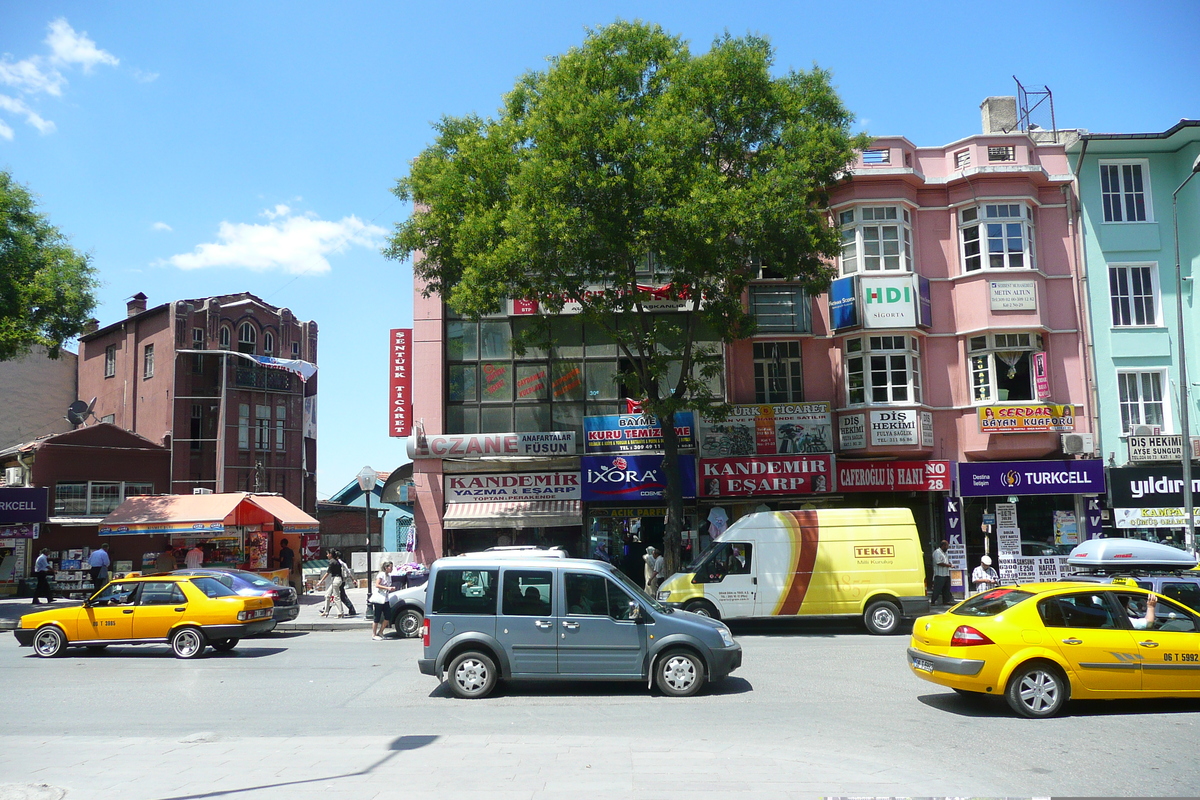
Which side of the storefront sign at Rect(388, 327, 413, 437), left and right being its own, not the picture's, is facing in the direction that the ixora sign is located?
left

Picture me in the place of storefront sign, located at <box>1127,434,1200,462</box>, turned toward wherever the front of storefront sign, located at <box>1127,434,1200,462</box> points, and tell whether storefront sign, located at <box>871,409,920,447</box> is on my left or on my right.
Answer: on my right

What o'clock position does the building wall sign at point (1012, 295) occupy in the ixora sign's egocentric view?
The building wall sign is roughly at 9 o'clock from the ixora sign.

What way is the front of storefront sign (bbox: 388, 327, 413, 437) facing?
toward the camera

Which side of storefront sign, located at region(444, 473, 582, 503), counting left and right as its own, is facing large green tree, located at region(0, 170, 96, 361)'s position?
right

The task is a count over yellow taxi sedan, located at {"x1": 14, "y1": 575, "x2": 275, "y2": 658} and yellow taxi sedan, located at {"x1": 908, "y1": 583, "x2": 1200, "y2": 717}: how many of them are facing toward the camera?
0

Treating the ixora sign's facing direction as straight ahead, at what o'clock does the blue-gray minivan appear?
The blue-gray minivan is roughly at 12 o'clock from the ixora sign.

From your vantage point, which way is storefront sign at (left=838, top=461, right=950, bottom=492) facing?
toward the camera

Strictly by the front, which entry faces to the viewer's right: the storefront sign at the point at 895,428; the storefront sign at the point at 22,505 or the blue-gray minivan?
the blue-gray minivan

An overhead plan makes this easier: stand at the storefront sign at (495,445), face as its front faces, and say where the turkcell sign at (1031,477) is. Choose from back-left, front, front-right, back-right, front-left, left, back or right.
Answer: left

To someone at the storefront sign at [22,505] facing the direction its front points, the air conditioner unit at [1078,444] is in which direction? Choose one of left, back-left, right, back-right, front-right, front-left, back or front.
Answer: front-left

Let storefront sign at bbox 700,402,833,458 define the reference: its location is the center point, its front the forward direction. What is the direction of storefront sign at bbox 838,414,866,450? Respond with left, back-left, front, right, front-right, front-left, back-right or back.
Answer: left

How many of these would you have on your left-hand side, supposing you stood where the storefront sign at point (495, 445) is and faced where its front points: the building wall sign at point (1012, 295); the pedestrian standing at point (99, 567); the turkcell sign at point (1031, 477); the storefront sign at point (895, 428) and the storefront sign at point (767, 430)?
4

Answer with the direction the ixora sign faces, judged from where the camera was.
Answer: facing the viewer

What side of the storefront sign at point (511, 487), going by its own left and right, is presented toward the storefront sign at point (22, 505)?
right

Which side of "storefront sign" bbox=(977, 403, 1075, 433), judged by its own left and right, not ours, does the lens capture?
front
